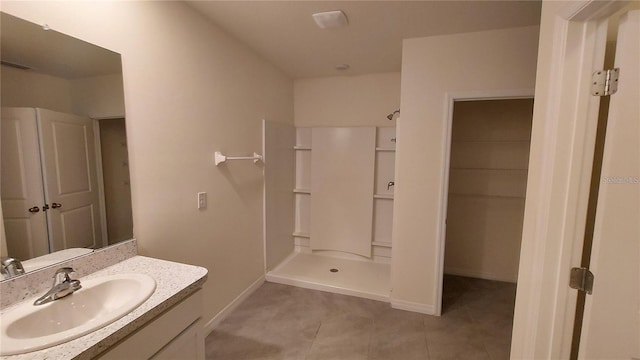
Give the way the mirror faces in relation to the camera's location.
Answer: facing the viewer and to the right of the viewer

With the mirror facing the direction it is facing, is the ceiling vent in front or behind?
in front

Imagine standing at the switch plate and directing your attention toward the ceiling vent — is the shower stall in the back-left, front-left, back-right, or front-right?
front-left

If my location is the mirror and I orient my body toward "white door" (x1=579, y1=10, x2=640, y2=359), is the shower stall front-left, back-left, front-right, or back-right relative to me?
front-left

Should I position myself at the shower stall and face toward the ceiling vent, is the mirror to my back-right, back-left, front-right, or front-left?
front-right

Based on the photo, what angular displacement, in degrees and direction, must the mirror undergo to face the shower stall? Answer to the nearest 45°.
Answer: approximately 45° to its left

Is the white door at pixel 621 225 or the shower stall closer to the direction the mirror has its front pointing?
the white door

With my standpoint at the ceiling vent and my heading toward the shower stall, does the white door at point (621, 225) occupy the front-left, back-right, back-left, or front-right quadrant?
back-right

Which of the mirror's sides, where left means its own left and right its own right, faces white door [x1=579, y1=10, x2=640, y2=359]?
front
